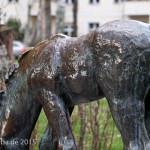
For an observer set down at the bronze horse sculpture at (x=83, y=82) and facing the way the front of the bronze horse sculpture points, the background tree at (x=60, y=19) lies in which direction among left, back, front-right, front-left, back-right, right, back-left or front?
right

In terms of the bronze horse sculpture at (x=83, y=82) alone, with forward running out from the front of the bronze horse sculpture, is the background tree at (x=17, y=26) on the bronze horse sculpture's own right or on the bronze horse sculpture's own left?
on the bronze horse sculpture's own right

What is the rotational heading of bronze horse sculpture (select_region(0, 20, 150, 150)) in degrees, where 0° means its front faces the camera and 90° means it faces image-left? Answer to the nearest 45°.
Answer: approximately 90°
